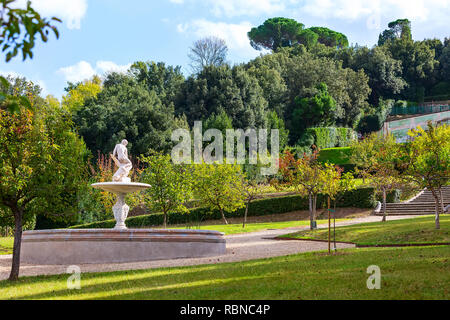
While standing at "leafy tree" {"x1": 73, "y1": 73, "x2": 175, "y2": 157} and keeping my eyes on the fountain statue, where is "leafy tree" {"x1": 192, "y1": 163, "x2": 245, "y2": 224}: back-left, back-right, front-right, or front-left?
front-left

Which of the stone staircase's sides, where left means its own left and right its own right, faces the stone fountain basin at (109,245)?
front

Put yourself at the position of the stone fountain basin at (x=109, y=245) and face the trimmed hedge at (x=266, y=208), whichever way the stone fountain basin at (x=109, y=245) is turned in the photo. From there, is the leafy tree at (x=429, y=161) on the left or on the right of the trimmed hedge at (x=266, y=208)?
right

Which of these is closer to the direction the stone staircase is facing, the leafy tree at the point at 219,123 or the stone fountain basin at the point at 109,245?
the stone fountain basin
